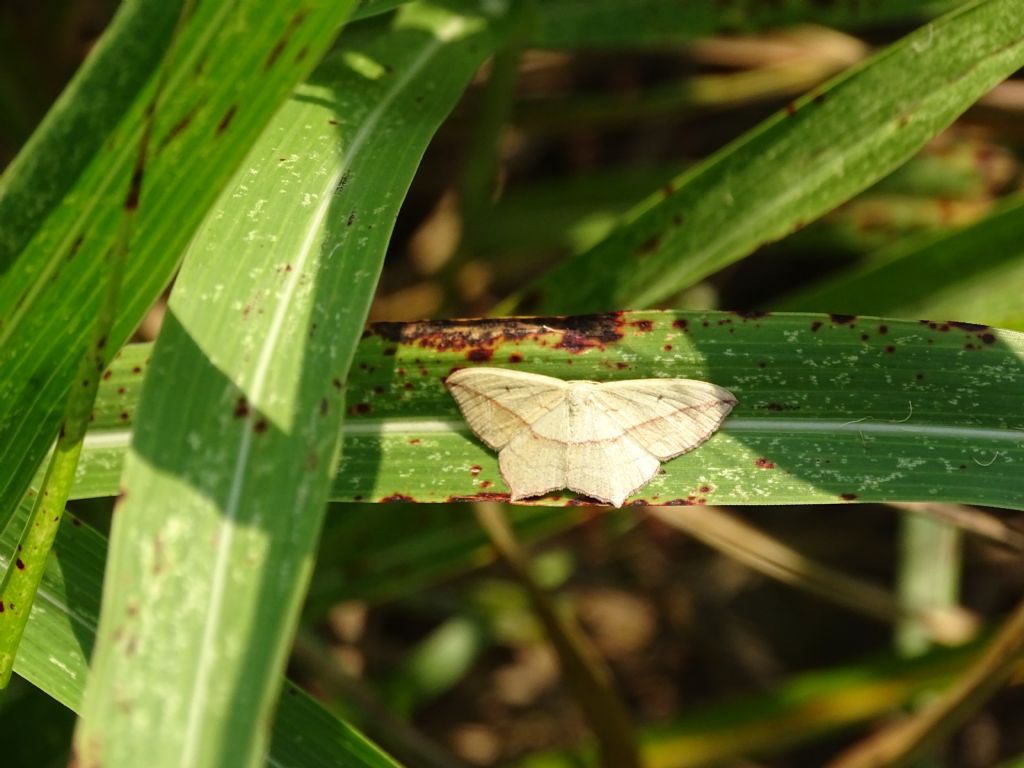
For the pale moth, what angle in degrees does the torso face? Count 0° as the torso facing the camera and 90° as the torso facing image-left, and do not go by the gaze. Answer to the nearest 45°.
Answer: approximately 180°
